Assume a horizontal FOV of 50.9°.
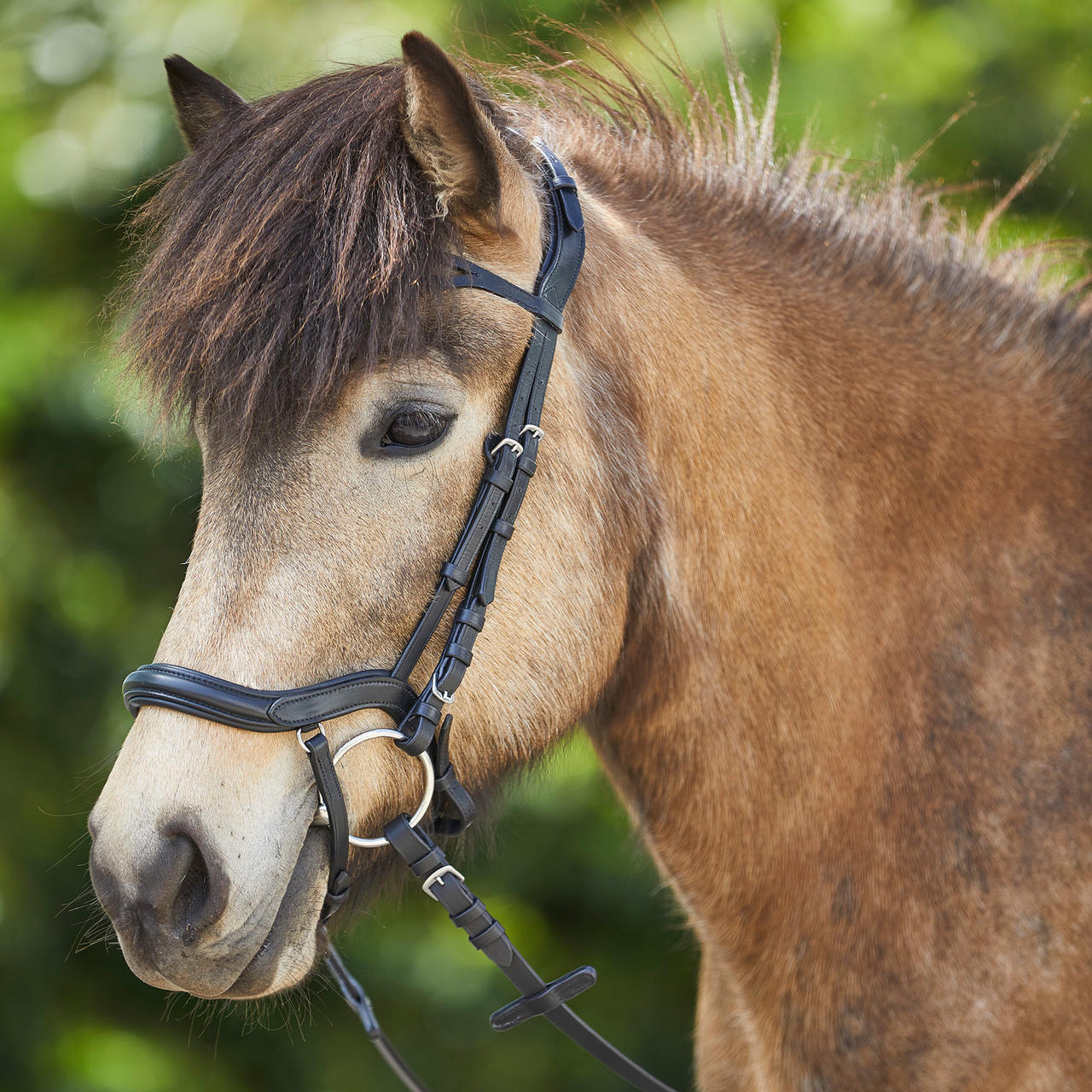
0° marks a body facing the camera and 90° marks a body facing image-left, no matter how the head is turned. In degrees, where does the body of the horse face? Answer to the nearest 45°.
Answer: approximately 45°
